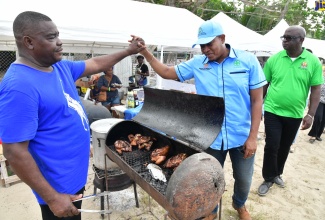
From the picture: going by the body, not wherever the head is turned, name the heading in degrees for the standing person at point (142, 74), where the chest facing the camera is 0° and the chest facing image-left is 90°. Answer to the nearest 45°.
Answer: approximately 45°

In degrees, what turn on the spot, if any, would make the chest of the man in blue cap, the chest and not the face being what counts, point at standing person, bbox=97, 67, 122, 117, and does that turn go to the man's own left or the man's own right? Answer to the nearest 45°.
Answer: approximately 135° to the man's own right

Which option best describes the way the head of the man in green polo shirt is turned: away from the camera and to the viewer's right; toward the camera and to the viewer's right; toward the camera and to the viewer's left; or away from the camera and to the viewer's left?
toward the camera and to the viewer's left

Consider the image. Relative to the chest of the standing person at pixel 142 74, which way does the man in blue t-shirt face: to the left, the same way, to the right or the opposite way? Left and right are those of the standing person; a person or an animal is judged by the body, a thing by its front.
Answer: to the left

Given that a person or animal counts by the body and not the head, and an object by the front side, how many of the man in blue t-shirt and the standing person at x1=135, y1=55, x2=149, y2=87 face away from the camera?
0

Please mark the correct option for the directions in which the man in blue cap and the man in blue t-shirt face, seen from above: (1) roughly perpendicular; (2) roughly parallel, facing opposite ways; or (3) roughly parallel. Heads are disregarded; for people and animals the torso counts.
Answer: roughly perpendicular

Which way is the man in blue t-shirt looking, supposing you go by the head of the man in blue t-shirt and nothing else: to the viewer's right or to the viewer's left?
to the viewer's right

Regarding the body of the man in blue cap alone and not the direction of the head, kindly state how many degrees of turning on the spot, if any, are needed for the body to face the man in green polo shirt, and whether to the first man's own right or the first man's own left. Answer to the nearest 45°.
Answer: approximately 135° to the first man's own left

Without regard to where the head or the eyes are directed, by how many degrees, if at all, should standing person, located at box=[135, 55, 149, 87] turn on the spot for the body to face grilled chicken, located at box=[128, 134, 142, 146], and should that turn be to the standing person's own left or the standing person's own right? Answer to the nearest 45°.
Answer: approximately 45° to the standing person's own left

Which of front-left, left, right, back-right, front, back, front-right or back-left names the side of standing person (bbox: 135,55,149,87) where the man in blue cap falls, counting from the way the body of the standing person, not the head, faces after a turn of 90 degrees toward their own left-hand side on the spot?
front-right
